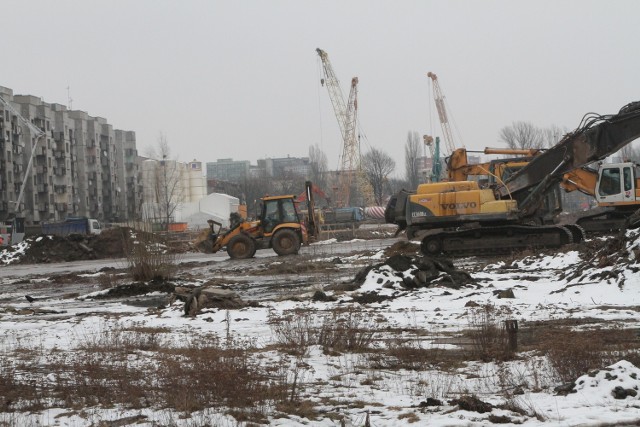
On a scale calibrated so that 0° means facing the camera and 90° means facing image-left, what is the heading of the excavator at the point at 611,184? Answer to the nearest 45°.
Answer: approximately 90°

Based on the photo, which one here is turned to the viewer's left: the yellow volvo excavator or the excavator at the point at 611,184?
the excavator

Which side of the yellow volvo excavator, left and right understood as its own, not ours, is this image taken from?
right

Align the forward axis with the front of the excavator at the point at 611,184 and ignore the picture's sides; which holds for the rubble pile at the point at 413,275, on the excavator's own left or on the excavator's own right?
on the excavator's own left

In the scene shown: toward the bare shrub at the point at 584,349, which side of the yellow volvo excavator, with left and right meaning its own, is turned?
right

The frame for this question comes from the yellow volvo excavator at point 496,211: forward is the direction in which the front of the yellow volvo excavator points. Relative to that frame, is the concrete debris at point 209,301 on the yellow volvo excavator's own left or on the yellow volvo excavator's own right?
on the yellow volvo excavator's own right

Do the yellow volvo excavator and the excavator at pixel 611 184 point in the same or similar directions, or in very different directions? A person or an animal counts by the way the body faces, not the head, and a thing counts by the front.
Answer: very different directions

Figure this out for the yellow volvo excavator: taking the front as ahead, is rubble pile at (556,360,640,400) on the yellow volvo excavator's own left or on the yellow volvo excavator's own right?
on the yellow volvo excavator's own right

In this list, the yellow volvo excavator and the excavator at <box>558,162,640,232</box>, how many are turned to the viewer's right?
1

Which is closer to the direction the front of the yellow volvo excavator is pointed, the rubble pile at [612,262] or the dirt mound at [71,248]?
the rubble pile

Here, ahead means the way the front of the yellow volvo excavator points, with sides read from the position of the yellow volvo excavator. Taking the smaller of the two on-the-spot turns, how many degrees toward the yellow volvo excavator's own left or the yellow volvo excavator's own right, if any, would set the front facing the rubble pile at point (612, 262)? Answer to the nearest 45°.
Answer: approximately 90° to the yellow volvo excavator's own right

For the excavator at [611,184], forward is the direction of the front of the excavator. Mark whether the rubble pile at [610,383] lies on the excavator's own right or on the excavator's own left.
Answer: on the excavator's own left

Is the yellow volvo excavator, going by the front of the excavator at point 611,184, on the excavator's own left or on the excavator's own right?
on the excavator's own left

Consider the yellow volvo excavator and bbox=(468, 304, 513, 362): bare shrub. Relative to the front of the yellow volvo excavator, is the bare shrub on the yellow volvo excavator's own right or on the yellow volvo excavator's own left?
on the yellow volvo excavator's own right

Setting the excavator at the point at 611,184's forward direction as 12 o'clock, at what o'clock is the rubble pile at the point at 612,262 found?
The rubble pile is roughly at 9 o'clock from the excavator.

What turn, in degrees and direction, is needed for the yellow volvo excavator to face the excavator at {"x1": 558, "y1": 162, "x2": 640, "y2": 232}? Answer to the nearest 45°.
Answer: approximately 45° to its left
